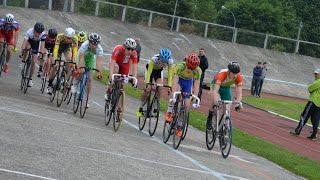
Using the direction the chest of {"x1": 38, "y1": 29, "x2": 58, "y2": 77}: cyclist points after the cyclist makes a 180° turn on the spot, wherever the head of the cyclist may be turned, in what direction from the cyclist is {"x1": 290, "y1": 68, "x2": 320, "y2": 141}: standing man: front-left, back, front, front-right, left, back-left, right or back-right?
back-right

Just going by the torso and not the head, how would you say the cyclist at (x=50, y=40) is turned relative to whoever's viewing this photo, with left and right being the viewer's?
facing the viewer and to the right of the viewer

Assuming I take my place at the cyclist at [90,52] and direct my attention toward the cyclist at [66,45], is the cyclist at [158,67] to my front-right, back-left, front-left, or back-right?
back-right

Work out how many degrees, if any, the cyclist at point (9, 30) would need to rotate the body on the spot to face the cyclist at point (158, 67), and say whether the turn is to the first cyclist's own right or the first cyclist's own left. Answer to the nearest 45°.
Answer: approximately 45° to the first cyclist's own left

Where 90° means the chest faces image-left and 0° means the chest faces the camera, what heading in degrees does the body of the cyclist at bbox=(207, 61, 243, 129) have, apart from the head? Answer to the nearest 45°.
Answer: approximately 315°

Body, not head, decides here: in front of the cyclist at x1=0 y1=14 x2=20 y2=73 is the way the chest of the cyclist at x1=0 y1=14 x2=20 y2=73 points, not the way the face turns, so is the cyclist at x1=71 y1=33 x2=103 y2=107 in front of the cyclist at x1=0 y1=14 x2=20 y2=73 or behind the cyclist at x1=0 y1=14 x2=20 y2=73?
in front

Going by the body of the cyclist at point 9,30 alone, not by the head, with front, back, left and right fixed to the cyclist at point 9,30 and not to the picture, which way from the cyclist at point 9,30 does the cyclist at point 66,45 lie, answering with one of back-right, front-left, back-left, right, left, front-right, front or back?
front-left

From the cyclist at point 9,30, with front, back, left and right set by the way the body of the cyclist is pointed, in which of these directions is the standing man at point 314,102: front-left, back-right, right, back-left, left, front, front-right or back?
left

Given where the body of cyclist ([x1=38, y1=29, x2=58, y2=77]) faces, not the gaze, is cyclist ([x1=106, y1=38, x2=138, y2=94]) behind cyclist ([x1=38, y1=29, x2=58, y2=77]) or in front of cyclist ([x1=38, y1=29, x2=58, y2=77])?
in front

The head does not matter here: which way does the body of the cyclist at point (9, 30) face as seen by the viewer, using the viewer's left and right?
facing the viewer
